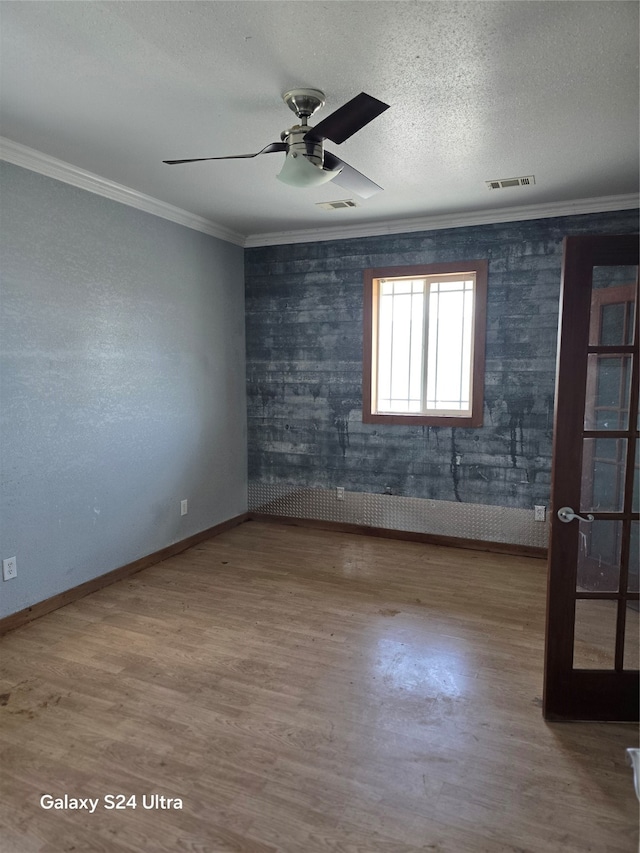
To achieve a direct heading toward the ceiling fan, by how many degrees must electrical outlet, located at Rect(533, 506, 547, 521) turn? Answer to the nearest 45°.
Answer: approximately 45° to its right

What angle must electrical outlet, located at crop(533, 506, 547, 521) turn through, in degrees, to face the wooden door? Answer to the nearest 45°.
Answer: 0° — it already faces it

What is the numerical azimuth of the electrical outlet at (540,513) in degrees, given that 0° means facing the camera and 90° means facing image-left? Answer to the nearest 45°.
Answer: approximately 0°
